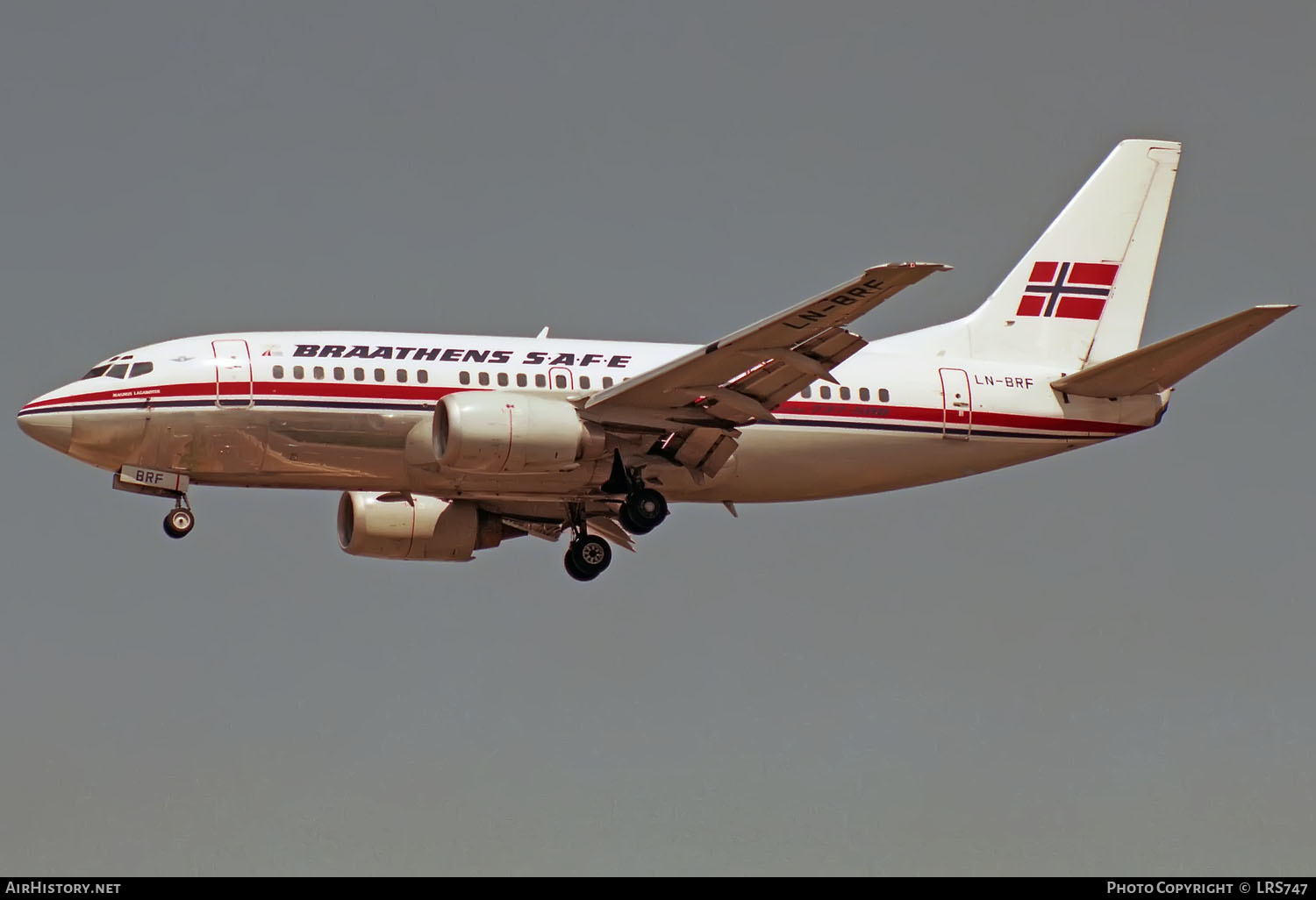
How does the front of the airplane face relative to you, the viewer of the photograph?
facing to the left of the viewer
